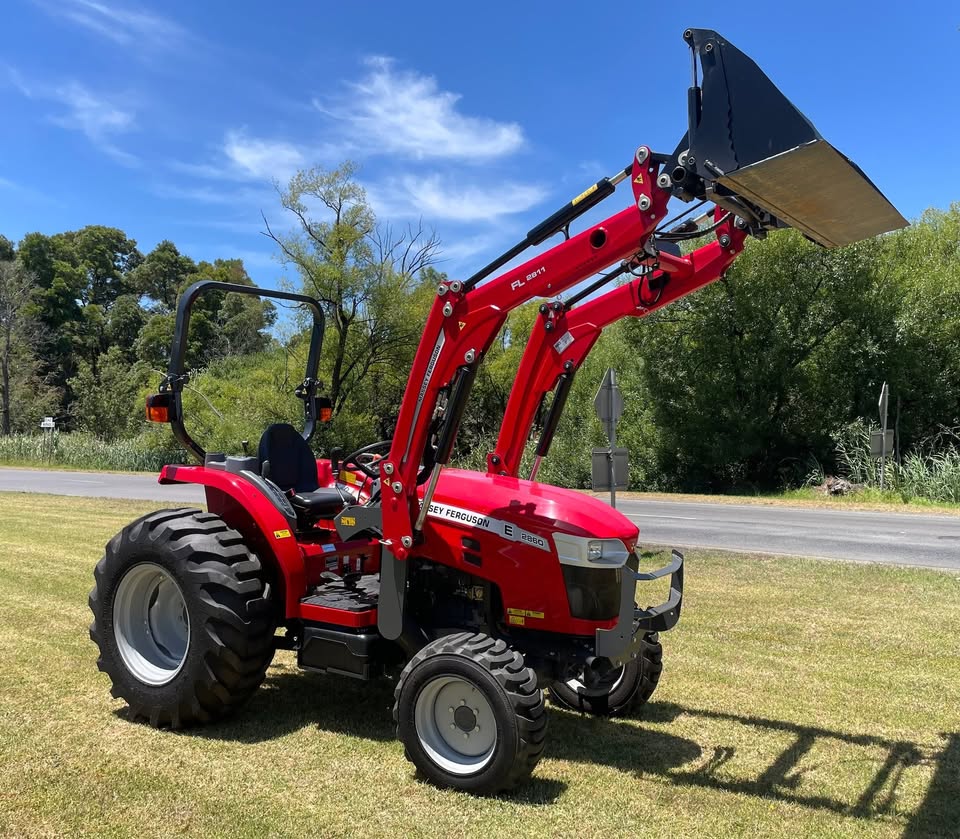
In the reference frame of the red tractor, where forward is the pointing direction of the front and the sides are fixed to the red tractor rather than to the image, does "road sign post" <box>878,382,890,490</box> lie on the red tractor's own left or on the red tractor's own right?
on the red tractor's own left

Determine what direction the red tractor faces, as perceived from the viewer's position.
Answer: facing the viewer and to the right of the viewer

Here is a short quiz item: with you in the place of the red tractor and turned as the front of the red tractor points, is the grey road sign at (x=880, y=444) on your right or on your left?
on your left

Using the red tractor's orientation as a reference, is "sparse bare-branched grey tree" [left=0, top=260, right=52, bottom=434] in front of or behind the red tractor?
behind

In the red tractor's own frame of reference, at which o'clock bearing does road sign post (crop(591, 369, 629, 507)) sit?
The road sign post is roughly at 8 o'clock from the red tractor.

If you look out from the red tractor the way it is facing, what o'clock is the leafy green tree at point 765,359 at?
The leafy green tree is roughly at 8 o'clock from the red tractor.
